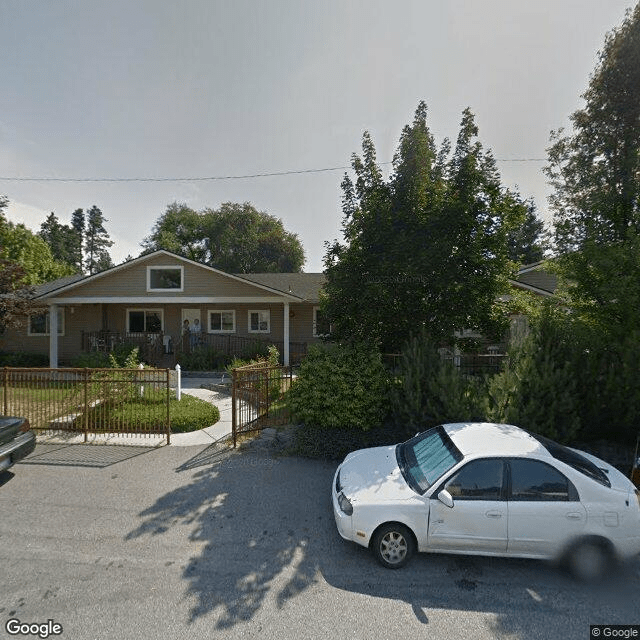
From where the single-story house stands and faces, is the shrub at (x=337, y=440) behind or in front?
in front

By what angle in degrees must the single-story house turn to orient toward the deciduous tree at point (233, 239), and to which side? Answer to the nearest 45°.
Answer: approximately 180°

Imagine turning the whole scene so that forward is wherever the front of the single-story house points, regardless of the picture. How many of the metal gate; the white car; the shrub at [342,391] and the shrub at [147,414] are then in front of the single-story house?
4

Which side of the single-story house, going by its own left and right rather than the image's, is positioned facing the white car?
front

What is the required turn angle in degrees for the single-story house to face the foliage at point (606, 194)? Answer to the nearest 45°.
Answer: approximately 45° to its left

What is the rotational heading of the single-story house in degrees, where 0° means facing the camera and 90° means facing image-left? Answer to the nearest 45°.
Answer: approximately 0°

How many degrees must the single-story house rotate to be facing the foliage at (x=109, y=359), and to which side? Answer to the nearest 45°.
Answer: approximately 45° to its right

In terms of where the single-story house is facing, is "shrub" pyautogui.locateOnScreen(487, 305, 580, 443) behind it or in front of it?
in front

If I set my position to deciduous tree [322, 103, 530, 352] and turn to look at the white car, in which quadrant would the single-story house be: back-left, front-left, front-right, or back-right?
back-right

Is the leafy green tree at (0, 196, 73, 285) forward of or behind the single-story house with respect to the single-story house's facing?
behind

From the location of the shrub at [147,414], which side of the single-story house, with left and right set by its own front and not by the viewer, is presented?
front
